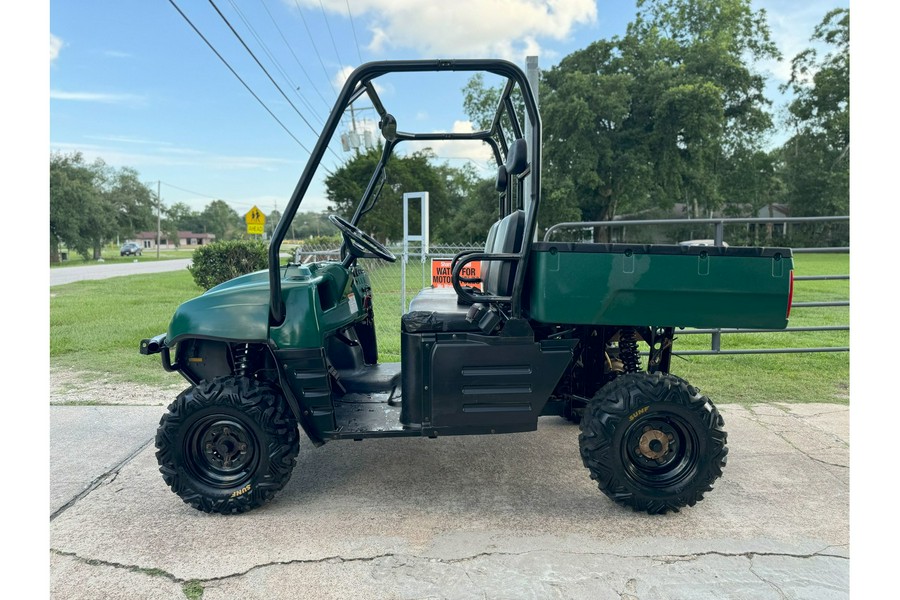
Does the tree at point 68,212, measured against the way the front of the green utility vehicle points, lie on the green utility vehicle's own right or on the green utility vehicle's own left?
on the green utility vehicle's own right

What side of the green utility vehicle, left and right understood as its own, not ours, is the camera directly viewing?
left

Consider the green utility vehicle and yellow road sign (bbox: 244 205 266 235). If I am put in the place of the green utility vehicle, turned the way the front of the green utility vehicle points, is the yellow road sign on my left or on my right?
on my right

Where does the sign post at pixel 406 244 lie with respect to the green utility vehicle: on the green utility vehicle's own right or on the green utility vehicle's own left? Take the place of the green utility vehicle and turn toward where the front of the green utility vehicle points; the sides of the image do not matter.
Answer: on the green utility vehicle's own right

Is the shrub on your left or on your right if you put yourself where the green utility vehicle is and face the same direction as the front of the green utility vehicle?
on your right

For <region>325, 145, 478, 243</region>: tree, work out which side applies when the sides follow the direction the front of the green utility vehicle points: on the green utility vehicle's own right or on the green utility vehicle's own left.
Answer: on the green utility vehicle's own right
